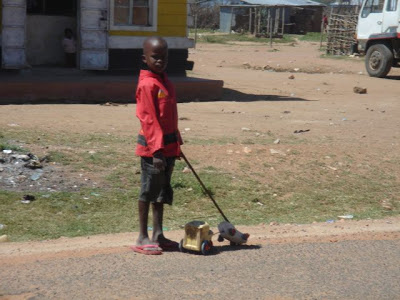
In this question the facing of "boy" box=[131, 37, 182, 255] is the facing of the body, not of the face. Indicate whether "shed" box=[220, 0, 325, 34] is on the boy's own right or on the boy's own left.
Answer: on the boy's own left

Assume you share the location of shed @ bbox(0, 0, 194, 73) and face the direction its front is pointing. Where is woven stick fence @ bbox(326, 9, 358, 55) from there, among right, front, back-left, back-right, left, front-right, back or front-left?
back-left

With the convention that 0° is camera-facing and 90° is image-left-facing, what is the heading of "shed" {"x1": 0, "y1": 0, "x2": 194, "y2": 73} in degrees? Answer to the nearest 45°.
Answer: approximately 0°

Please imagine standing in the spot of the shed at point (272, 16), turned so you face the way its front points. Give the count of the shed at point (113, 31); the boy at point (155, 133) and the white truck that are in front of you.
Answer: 3

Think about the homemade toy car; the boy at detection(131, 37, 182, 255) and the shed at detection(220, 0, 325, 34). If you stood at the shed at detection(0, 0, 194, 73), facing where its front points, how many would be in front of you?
2

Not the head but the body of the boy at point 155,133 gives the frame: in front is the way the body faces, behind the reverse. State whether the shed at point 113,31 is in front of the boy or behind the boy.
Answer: behind

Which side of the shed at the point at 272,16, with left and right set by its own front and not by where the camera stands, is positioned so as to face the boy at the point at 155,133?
front

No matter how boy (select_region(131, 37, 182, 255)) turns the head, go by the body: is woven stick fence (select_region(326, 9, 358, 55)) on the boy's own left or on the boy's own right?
on the boy's own left

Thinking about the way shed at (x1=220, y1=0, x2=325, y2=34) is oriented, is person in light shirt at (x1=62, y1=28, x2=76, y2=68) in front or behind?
in front

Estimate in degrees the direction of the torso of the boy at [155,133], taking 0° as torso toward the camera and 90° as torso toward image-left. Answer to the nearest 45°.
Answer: approximately 315°

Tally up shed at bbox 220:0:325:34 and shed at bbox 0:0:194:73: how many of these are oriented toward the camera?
2

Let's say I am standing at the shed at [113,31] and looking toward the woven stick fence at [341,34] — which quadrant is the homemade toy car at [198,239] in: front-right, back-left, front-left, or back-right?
back-right

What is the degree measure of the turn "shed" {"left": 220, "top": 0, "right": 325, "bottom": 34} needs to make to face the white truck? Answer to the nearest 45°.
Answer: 0° — it already faces it
